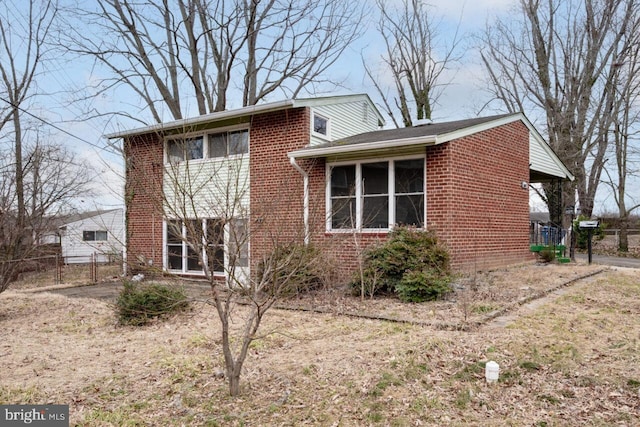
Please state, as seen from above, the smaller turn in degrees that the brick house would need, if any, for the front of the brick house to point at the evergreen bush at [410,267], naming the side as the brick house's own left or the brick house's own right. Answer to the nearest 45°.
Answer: approximately 45° to the brick house's own left

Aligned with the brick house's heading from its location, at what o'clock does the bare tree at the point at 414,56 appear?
The bare tree is roughly at 5 o'clock from the brick house.

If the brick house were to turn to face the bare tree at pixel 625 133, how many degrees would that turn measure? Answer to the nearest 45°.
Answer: approximately 180°

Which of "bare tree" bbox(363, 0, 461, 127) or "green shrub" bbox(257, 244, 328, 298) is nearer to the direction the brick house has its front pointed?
the green shrub

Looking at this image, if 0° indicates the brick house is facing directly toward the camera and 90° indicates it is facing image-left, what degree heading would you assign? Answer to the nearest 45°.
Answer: approximately 45°

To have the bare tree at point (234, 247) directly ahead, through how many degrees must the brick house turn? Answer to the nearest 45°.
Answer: approximately 45° to its left
